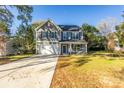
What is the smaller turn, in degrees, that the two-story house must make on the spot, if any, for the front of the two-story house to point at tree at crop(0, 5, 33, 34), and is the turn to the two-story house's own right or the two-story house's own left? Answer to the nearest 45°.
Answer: approximately 45° to the two-story house's own right

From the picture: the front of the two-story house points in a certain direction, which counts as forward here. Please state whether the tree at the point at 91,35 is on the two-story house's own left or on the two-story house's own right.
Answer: on the two-story house's own left

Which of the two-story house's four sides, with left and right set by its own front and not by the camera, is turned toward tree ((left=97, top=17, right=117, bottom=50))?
left

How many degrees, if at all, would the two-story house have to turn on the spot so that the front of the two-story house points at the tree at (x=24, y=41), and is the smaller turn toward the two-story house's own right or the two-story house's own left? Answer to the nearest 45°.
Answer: approximately 45° to the two-story house's own right

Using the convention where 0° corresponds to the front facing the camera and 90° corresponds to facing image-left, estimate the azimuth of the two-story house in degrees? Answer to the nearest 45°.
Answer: approximately 0°
